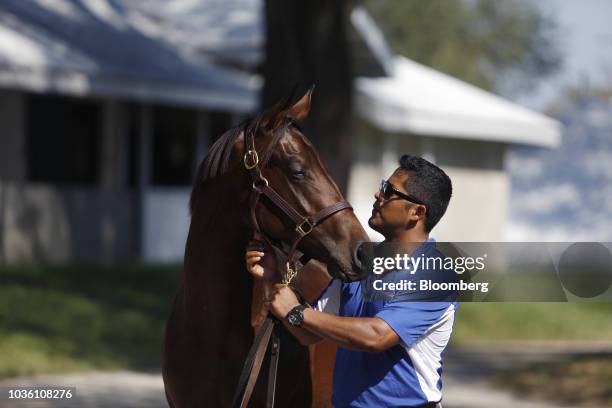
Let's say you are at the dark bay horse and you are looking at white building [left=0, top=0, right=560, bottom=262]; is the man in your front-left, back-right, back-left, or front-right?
back-right

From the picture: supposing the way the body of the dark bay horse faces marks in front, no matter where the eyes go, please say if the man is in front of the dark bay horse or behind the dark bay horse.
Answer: in front

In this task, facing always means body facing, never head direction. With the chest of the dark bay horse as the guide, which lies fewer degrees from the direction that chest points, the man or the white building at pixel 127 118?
the man

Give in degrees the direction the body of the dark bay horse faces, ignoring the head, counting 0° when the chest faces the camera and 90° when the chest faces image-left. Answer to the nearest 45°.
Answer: approximately 315°

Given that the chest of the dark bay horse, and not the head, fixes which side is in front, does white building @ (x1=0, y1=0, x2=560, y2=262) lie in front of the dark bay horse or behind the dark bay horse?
behind

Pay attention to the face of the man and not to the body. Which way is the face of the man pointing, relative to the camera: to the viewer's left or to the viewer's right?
to the viewer's left

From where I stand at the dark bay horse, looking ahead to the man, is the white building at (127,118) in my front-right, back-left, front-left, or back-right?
back-left
